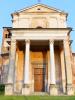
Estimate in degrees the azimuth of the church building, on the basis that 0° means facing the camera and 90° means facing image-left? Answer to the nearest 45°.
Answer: approximately 0°
